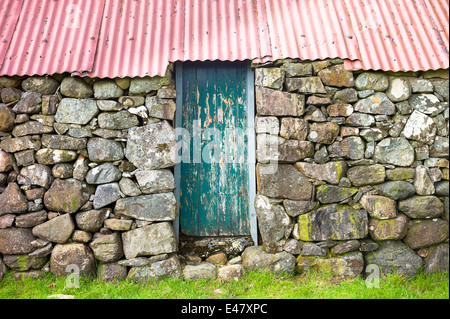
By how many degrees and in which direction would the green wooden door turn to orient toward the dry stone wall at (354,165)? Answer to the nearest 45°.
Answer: approximately 90° to its left

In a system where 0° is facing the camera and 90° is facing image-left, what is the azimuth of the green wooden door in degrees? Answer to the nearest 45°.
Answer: approximately 0°
